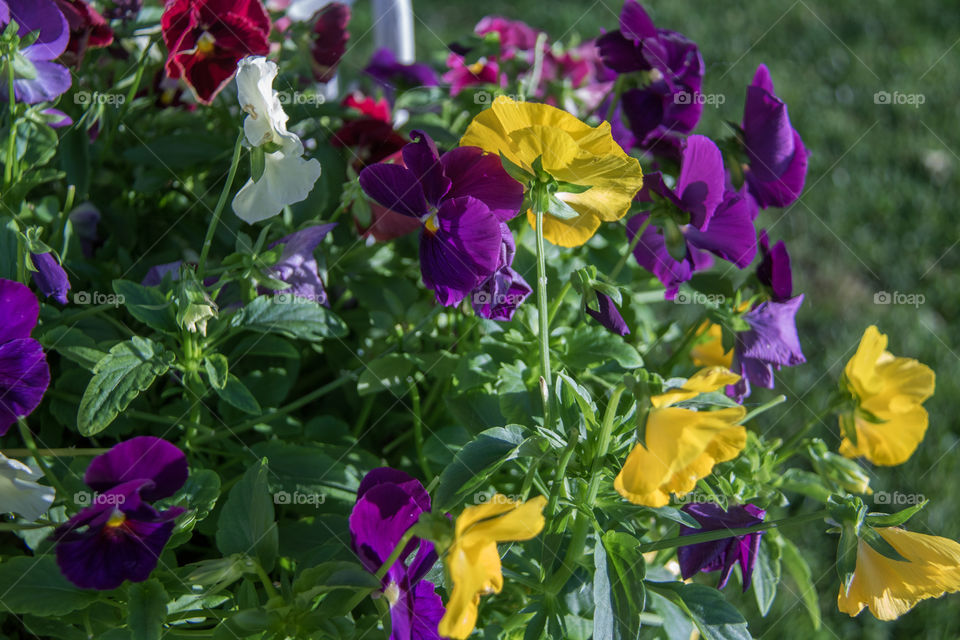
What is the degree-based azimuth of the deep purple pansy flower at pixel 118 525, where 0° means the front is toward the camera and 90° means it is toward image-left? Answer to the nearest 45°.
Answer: approximately 0°
